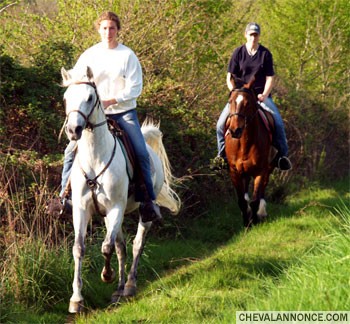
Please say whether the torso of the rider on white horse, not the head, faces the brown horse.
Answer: no

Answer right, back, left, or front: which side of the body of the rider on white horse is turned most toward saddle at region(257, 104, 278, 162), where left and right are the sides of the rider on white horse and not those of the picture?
back

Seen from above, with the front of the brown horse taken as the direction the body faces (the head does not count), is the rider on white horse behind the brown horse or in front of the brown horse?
in front

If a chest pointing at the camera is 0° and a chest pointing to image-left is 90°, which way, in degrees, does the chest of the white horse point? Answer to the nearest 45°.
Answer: approximately 45°

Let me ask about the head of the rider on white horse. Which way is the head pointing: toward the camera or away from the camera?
toward the camera

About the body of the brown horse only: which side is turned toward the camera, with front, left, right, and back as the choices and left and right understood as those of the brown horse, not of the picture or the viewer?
front

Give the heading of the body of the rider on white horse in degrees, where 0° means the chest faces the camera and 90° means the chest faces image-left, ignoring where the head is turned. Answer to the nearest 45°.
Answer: approximately 45°

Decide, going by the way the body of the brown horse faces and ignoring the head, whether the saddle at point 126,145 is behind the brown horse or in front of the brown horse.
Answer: in front

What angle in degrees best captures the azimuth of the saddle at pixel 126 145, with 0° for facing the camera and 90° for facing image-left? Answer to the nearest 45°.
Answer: approximately 45°

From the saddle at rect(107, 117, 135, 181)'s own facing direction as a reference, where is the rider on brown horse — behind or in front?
behind
